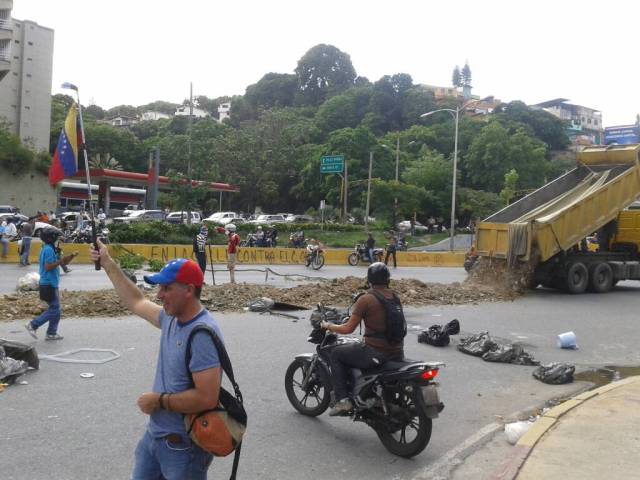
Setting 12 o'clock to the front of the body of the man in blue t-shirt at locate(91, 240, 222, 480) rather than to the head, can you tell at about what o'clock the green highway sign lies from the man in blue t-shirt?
The green highway sign is roughly at 5 o'clock from the man in blue t-shirt.

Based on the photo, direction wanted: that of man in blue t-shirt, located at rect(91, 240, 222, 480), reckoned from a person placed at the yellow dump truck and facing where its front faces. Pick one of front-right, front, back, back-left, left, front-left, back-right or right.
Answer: back-right

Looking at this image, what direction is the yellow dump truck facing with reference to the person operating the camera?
facing away from the viewer and to the right of the viewer

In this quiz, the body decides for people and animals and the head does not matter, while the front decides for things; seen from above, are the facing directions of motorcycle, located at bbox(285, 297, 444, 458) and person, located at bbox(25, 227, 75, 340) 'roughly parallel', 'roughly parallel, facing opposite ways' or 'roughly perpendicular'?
roughly perpendicular

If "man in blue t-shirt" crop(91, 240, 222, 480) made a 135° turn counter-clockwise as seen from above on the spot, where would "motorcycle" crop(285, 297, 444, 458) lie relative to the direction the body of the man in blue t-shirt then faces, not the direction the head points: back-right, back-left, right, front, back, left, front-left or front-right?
front-left

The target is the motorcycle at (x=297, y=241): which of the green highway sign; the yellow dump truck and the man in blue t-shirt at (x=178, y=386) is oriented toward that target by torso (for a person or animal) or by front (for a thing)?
the green highway sign

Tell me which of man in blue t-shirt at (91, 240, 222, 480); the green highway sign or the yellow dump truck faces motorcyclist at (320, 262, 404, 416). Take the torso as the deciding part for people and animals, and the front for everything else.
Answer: the green highway sign

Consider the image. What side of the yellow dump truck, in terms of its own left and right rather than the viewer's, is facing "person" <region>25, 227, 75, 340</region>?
back

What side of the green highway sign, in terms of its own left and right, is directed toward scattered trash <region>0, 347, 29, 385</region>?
front

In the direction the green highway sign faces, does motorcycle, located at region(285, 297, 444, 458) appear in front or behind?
in front

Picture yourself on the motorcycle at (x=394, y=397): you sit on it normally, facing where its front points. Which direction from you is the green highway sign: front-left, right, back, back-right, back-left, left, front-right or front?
front-right

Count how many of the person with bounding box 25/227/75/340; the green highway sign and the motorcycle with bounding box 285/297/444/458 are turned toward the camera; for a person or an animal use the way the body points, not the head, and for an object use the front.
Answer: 1

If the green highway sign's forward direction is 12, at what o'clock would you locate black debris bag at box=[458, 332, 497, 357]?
The black debris bag is roughly at 12 o'clock from the green highway sign.

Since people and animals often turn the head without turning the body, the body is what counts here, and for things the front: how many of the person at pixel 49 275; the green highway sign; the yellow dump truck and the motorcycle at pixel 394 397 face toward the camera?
1

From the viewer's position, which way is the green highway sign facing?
facing the viewer

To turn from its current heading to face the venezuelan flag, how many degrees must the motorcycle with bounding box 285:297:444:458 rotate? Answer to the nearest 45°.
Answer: approximately 45° to its left
